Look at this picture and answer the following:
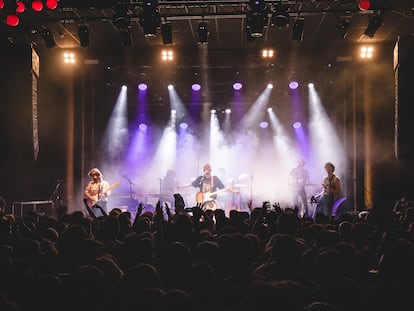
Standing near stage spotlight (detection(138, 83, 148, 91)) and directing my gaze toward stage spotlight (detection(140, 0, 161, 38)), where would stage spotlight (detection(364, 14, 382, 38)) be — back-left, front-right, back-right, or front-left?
front-left

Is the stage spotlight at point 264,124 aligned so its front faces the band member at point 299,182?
yes

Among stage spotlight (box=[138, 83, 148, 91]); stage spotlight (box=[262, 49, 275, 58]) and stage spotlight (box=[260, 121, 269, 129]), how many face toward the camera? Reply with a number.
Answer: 3

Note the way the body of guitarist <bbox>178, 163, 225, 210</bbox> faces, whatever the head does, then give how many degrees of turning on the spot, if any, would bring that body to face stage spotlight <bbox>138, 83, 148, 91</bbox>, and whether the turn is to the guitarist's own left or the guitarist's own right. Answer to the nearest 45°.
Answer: approximately 135° to the guitarist's own right

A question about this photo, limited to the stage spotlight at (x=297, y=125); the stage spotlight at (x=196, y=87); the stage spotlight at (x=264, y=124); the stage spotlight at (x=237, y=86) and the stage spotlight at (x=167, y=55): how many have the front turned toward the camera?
5

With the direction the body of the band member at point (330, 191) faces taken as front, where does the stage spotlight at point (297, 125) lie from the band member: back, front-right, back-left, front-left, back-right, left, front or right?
back-right

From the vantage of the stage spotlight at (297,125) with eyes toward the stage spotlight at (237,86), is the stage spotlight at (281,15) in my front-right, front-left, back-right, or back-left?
front-left

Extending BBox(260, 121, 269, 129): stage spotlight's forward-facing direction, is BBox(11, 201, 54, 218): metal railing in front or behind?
in front

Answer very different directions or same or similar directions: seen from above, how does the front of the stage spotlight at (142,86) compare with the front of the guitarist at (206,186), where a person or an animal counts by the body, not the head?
same or similar directions

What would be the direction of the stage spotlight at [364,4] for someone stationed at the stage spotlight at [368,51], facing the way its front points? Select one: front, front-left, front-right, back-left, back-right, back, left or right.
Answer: front

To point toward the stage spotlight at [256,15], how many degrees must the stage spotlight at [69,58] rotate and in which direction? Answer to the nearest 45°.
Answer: approximately 45° to its left

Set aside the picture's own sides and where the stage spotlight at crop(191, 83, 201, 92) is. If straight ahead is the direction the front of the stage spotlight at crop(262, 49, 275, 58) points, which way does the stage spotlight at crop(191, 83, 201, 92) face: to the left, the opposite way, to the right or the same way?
the same way

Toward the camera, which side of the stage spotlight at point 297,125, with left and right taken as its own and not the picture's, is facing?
front

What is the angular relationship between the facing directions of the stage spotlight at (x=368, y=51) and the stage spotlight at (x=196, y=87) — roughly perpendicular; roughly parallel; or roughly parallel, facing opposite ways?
roughly parallel

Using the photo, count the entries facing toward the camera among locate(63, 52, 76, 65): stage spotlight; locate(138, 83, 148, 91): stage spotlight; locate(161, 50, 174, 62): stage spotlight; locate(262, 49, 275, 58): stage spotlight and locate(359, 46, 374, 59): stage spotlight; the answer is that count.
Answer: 5

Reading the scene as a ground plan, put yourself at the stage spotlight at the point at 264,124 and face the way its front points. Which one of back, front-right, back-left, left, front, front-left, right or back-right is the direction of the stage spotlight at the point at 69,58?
front-right
